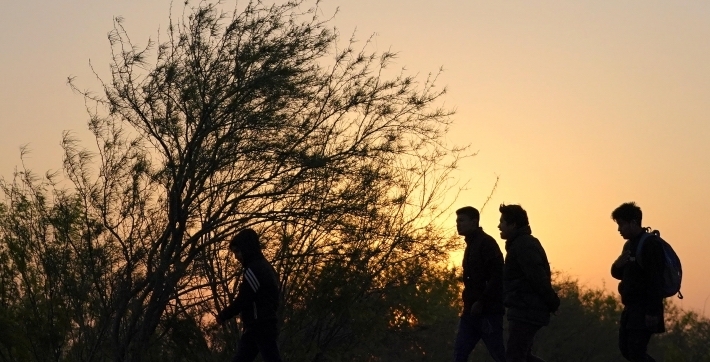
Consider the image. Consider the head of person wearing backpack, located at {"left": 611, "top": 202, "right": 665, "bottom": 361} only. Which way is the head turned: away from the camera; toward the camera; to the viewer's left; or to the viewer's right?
to the viewer's left

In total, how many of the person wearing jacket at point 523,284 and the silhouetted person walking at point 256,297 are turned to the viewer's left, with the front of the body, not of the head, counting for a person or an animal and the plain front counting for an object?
2

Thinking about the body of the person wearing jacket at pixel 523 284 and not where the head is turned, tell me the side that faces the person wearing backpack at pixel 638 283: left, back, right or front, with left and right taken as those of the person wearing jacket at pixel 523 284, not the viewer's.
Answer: back

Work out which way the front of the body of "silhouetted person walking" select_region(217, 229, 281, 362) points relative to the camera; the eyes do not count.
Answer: to the viewer's left

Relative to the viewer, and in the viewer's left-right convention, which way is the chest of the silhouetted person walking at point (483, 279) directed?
facing to the left of the viewer

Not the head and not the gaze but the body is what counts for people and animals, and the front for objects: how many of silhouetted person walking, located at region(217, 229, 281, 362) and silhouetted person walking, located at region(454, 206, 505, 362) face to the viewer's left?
2

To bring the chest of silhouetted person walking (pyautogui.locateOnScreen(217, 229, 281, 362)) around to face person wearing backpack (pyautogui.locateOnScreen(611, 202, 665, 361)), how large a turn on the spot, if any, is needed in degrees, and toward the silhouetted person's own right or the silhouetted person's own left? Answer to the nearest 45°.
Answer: approximately 180°

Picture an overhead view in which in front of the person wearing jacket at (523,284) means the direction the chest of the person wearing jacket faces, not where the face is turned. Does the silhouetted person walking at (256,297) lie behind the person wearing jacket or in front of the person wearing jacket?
in front

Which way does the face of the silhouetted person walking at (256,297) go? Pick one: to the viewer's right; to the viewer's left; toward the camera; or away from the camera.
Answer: to the viewer's left

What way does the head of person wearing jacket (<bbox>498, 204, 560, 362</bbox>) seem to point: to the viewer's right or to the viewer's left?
to the viewer's left

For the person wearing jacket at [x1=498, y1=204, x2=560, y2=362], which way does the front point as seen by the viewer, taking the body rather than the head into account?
to the viewer's left

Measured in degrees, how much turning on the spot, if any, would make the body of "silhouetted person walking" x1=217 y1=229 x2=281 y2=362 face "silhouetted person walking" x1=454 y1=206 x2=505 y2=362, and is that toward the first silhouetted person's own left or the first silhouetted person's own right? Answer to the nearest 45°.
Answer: approximately 180°

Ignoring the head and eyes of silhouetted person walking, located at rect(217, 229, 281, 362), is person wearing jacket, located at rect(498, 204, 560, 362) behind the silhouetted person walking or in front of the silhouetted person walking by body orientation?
behind

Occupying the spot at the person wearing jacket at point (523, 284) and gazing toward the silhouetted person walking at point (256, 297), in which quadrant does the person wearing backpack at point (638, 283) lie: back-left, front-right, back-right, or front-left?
back-right
